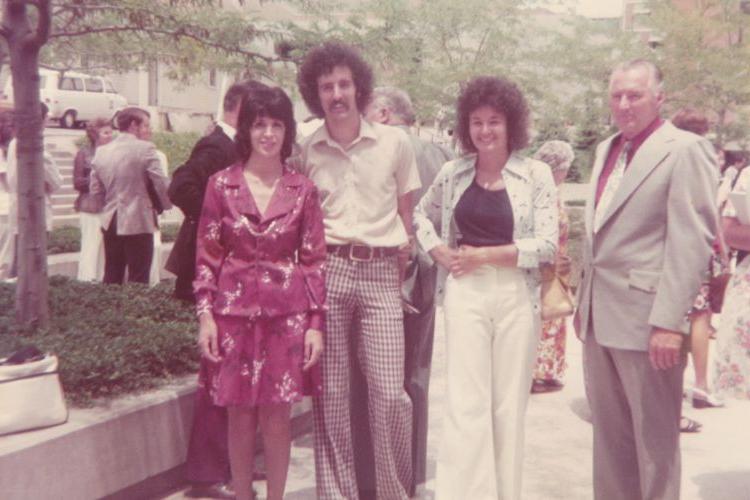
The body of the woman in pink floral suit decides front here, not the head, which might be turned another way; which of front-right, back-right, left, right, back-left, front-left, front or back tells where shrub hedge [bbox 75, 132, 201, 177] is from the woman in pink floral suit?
back

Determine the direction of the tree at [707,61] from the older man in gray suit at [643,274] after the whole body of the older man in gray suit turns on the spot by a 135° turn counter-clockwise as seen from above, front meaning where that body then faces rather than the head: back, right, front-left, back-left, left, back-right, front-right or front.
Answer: left

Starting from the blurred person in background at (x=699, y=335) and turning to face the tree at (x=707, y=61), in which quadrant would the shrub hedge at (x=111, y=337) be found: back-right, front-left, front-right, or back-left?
back-left

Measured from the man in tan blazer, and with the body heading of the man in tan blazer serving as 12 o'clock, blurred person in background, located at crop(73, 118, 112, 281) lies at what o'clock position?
The blurred person in background is roughly at 10 o'clock from the man in tan blazer.

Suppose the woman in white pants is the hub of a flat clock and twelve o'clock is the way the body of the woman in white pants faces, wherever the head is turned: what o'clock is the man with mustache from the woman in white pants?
The man with mustache is roughly at 3 o'clock from the woman in white pants.

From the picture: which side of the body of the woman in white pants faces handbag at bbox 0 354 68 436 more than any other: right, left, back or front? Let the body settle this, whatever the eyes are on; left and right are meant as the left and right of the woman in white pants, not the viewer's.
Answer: right

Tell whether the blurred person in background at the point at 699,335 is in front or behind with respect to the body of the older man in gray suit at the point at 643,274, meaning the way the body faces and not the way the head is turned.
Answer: behind
